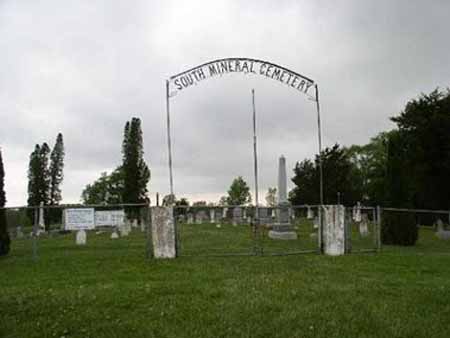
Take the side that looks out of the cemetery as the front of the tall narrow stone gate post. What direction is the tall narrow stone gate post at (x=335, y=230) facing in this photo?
toward the camera

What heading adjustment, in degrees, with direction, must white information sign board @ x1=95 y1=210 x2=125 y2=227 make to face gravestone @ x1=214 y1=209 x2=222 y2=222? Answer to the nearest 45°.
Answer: approximately 135° to its left

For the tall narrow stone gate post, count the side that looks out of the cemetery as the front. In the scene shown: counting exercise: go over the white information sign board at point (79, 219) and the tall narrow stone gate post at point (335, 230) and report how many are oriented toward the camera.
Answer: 2

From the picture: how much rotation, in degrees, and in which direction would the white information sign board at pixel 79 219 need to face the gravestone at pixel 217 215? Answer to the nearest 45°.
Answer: approximately 135° to its left

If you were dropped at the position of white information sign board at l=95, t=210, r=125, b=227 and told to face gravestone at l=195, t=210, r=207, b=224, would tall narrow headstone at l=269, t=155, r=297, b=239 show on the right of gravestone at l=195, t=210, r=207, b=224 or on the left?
right

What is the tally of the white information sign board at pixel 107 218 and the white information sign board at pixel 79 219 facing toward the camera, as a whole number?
2

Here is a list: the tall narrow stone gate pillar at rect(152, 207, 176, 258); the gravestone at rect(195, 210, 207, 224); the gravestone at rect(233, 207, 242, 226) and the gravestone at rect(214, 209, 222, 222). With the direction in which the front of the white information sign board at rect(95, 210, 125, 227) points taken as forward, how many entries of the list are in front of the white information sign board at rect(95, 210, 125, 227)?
1

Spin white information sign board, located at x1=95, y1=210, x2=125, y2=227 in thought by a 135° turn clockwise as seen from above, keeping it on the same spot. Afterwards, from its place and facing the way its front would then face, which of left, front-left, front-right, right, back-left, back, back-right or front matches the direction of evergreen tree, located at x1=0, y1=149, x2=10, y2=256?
left

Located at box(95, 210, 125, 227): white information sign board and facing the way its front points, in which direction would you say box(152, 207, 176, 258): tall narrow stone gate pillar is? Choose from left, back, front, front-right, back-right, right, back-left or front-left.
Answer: left

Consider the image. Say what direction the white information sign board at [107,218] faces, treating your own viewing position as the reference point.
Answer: facing the viewer

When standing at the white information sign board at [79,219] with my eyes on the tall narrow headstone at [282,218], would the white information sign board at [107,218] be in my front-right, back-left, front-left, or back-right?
front-left

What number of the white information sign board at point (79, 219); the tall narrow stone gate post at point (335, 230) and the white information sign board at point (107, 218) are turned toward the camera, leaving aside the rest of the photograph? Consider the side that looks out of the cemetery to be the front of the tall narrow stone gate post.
3
